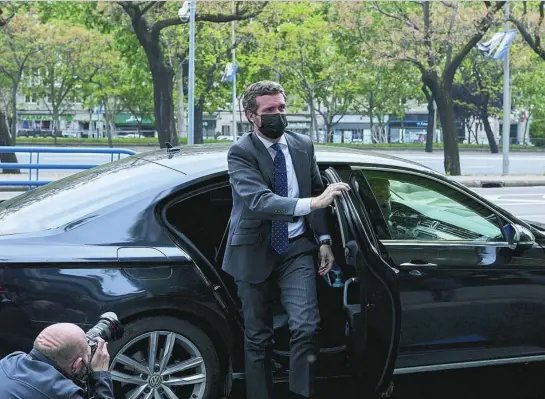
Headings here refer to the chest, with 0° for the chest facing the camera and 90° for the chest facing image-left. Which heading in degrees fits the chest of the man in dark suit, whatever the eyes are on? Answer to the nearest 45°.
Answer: approximately 315°

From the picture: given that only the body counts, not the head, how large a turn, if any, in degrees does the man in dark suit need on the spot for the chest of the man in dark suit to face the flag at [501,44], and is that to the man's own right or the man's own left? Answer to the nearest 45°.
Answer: approximately 135° to the man's own left

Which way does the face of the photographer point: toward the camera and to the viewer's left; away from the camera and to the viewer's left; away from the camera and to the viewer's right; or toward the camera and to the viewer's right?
away from the camera and to the viewer's right

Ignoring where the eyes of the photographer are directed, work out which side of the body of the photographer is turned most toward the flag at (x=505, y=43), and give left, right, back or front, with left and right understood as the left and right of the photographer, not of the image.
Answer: front

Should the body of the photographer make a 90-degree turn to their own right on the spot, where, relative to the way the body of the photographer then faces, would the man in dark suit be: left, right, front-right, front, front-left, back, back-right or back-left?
left

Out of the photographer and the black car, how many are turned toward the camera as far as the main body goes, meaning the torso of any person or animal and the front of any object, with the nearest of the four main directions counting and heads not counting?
0

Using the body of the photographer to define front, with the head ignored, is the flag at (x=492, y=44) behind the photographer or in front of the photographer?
in front

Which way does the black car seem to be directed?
to the viewer's right

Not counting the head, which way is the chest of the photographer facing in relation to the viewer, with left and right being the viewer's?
facing away from the viewer and to the right of the viewer

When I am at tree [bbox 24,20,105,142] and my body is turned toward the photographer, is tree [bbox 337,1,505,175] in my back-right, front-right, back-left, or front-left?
front-left

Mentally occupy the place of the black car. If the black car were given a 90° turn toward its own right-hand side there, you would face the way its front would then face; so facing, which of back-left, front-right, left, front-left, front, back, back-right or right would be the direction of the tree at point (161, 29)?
back

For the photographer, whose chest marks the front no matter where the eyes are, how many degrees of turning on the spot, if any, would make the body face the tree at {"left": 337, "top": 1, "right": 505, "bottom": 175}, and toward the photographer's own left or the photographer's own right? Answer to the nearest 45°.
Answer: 0° — they already face it

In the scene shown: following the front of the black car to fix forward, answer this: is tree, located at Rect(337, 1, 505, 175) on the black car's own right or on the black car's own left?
on the black car's own left

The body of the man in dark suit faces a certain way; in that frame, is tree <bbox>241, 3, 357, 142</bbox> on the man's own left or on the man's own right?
on the man's own left

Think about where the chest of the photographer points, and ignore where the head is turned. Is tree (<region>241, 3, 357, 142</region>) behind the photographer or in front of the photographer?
in front

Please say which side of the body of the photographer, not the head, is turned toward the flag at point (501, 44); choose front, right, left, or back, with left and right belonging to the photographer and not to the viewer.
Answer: front
